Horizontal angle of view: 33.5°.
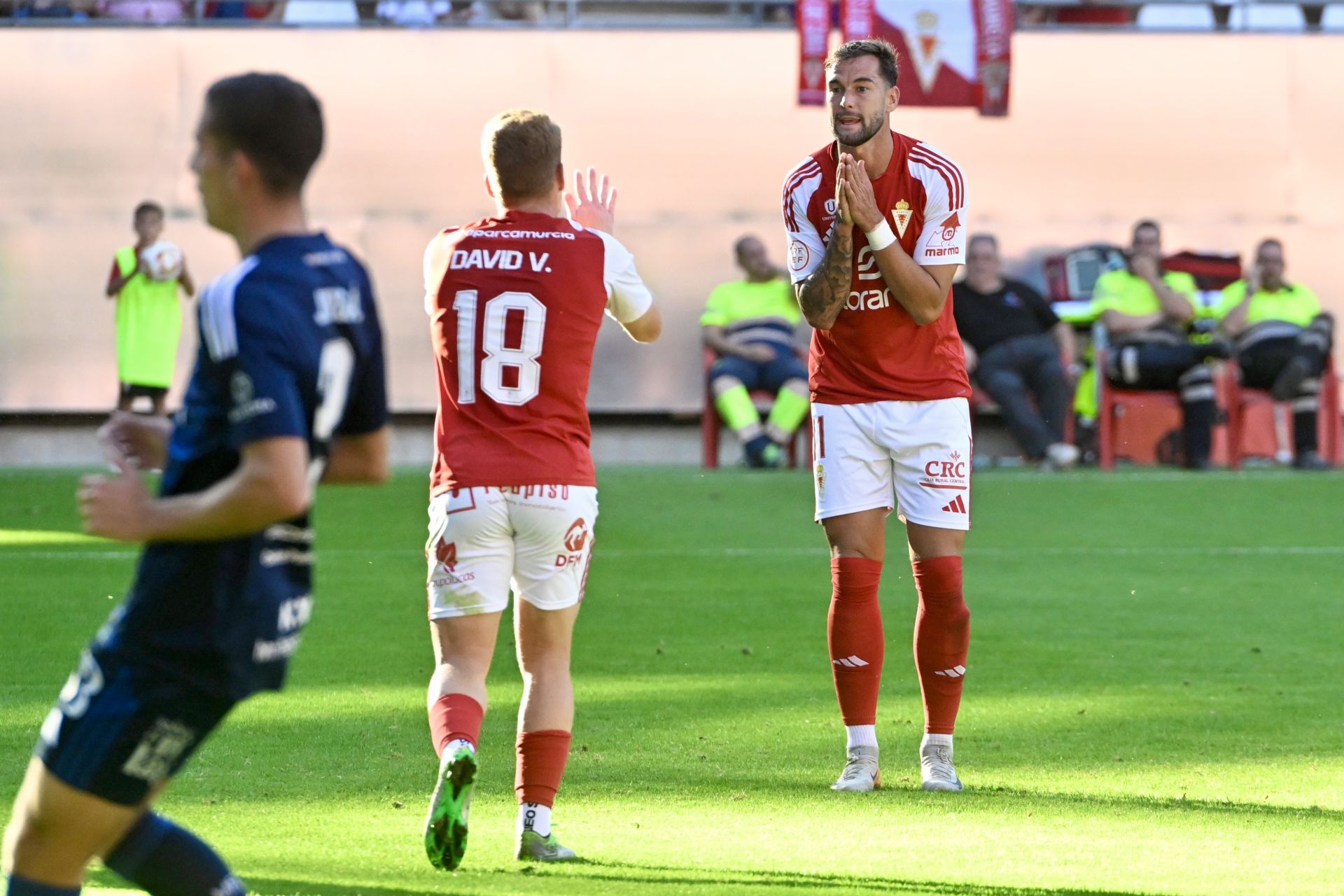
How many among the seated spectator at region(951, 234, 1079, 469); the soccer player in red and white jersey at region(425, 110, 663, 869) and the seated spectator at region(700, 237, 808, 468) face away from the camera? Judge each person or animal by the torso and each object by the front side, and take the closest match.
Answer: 1

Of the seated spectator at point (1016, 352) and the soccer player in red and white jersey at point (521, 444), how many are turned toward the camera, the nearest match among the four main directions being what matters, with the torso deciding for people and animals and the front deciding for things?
1

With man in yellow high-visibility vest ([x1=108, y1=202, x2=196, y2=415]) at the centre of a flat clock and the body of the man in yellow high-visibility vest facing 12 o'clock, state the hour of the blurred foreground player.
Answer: The blurred foreground player is roughly at 12 o'clock from the man in yellow high-visibility vest.

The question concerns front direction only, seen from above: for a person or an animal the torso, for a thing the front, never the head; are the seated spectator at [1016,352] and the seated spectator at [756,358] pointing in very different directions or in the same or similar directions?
same or similar directions

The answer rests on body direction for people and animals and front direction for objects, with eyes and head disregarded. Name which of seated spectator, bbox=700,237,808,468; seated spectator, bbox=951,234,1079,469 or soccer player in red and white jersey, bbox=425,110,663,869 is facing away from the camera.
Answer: the soccer player in red and white jersey

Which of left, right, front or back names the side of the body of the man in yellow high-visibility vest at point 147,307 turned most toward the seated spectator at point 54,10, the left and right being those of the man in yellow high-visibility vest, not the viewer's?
back

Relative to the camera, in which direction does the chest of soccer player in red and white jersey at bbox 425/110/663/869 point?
away from the camera

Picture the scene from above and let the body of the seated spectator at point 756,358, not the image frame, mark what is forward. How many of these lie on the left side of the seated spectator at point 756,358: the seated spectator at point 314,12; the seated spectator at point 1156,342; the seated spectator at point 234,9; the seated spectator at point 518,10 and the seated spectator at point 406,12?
1

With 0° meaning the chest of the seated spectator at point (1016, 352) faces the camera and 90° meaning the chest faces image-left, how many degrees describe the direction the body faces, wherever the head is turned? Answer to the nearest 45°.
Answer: approximately 0°

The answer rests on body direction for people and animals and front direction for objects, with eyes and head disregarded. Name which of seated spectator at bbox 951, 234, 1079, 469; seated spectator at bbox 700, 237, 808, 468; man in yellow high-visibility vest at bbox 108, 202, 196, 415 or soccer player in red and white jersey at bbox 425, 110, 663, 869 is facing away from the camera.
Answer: the soccer player in red and white jersey

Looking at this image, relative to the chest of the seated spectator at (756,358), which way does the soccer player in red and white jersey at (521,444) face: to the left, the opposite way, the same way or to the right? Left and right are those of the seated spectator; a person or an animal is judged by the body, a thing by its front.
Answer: the opposite way

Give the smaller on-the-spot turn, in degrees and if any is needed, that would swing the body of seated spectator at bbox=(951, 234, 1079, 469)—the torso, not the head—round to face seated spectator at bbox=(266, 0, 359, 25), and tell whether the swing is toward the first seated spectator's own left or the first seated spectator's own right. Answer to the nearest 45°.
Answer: approximately 90° to the first seated spectator's own right

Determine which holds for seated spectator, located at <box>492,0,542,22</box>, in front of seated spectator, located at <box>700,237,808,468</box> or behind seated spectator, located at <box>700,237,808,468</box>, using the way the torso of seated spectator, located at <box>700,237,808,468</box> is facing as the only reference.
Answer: behind

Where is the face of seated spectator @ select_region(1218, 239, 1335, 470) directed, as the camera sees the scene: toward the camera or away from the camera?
toward the camera

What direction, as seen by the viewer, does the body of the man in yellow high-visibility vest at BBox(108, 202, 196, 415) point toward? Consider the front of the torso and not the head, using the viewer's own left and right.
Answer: facing the viewer

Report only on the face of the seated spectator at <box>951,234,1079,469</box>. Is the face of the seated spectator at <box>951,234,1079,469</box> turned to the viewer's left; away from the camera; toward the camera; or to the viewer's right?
toward the camera

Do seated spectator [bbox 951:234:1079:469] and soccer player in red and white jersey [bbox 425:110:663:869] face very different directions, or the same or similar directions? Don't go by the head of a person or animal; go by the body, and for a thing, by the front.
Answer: very different directions

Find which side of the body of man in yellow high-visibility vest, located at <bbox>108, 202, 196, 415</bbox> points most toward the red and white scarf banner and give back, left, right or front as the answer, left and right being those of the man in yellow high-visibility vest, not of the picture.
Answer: left

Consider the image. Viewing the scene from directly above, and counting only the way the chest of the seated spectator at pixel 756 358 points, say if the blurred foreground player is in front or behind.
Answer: in front

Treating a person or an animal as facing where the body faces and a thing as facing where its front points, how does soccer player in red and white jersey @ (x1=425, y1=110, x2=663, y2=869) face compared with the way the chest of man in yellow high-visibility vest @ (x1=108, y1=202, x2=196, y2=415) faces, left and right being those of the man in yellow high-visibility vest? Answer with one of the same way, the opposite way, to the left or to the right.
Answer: the opposite way

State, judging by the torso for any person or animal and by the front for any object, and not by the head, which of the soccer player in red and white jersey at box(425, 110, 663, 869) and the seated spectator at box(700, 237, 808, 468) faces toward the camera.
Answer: the seated spectator

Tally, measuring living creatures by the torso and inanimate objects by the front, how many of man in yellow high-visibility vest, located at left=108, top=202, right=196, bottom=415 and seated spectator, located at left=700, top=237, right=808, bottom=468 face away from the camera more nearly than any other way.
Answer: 0
